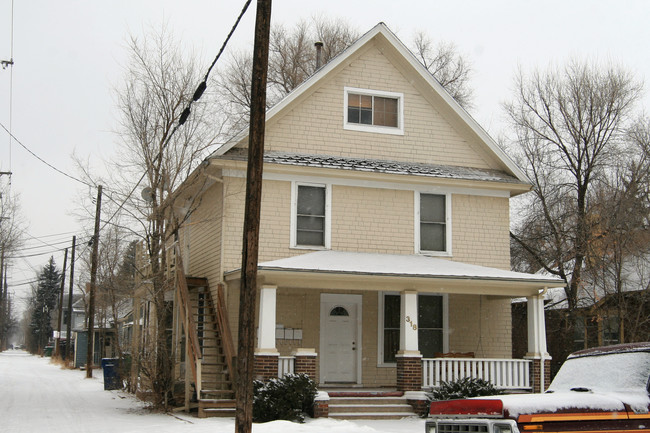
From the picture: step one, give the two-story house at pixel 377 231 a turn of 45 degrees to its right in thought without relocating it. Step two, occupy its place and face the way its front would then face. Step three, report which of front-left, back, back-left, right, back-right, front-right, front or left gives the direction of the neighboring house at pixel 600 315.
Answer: back

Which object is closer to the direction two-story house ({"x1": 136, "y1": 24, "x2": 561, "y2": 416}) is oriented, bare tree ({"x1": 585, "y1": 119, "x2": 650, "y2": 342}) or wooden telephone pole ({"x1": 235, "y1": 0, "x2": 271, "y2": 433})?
the wooden telephone pole

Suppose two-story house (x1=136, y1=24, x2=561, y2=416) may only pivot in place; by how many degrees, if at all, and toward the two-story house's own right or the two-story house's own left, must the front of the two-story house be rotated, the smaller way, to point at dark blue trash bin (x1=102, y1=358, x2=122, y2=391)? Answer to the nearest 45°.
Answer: approximately 135° to the two-story house's own right

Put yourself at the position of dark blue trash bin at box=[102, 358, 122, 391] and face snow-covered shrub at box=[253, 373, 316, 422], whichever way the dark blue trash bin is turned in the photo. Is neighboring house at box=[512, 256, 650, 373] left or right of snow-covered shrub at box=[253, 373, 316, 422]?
left

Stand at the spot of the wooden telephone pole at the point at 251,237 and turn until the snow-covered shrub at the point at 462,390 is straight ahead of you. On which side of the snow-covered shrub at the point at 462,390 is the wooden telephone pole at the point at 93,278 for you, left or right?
left

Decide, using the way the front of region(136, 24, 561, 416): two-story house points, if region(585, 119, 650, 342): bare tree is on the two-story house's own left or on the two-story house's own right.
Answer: on the two-story house's own left

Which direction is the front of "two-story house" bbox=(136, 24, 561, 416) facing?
toward the camera

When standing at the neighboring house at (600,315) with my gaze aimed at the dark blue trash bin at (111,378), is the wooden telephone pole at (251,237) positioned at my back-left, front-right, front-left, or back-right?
front-left

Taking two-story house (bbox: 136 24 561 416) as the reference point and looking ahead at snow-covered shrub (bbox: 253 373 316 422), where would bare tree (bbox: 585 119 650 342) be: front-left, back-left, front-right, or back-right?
back-left

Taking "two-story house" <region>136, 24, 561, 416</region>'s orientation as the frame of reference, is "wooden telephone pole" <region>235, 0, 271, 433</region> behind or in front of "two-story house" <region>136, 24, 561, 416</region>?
in front

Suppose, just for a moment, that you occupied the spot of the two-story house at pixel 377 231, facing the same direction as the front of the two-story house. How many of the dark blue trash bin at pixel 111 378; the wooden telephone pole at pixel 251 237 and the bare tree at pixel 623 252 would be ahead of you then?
1

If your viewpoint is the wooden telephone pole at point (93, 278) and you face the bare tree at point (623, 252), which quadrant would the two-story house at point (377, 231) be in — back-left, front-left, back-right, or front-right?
front-right

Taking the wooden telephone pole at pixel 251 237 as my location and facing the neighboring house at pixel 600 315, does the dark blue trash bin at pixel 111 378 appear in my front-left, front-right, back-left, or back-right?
front-left
